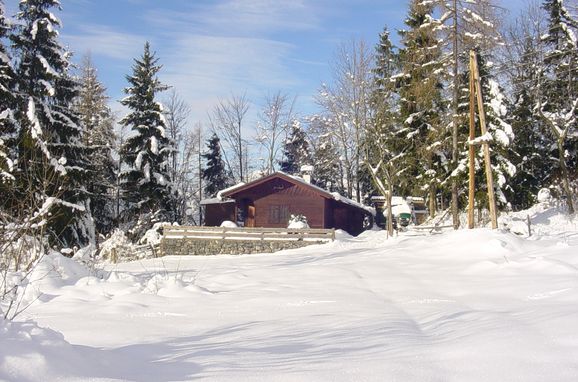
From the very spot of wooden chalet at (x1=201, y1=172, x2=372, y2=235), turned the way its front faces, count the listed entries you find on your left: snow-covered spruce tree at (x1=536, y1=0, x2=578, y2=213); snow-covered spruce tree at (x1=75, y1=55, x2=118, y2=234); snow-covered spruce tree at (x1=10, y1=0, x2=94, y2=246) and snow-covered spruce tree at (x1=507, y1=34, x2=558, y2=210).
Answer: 2

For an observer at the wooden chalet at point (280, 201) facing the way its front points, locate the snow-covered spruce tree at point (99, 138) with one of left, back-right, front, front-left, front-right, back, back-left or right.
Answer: right

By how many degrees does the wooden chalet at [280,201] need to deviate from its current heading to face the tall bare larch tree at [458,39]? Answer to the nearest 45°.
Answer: approximately 45° to its left

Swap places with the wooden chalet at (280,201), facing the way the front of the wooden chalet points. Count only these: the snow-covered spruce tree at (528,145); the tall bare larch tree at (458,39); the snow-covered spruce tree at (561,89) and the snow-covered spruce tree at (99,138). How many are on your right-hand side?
1

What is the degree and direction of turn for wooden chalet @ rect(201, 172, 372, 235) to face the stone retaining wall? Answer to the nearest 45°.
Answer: approximately 45° to its right

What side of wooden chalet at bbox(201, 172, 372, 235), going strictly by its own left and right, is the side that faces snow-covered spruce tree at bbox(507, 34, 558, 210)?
left

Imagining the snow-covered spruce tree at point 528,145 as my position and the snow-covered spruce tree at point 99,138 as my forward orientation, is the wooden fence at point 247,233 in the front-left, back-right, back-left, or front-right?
front-left

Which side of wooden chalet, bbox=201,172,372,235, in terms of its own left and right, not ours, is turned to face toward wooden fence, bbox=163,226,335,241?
front

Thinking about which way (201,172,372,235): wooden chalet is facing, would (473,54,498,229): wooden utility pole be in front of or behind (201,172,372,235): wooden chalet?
in front

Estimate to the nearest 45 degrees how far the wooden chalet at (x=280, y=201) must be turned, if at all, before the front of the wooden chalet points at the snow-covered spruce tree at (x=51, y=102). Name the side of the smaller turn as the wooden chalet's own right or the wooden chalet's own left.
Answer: approximately 45° to the wooden chalet's own right

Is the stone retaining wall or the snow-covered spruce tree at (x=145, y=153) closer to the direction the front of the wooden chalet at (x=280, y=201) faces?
the stone retaining wall

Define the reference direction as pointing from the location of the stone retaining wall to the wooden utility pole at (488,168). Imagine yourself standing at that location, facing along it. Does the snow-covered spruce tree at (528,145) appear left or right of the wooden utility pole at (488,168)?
left

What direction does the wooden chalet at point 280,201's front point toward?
toward the camera

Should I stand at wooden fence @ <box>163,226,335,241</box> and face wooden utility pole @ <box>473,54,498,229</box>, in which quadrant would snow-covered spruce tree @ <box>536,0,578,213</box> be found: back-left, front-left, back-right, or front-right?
front-left

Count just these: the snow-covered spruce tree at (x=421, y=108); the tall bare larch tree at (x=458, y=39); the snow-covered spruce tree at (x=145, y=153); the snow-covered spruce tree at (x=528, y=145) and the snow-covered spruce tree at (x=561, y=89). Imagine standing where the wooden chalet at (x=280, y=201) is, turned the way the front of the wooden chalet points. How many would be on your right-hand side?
1

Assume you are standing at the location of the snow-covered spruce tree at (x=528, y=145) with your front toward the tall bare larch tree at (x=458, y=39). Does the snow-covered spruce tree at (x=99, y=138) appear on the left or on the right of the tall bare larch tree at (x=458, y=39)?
right

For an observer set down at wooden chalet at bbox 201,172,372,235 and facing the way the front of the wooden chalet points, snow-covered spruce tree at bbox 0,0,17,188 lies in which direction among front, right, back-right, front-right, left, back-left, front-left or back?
front-right

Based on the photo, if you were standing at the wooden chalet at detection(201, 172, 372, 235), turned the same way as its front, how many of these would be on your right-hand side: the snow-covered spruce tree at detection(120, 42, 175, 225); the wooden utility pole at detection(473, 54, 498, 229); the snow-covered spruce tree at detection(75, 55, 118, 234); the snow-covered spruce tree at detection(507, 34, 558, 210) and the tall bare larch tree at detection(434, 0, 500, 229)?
2

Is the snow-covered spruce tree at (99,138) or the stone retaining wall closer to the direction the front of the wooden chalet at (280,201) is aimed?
the stone retaining wall

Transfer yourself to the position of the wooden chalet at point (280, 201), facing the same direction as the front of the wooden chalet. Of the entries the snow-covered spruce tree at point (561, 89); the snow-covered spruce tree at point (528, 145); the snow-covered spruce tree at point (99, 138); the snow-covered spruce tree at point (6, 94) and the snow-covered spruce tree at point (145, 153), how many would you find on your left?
2
